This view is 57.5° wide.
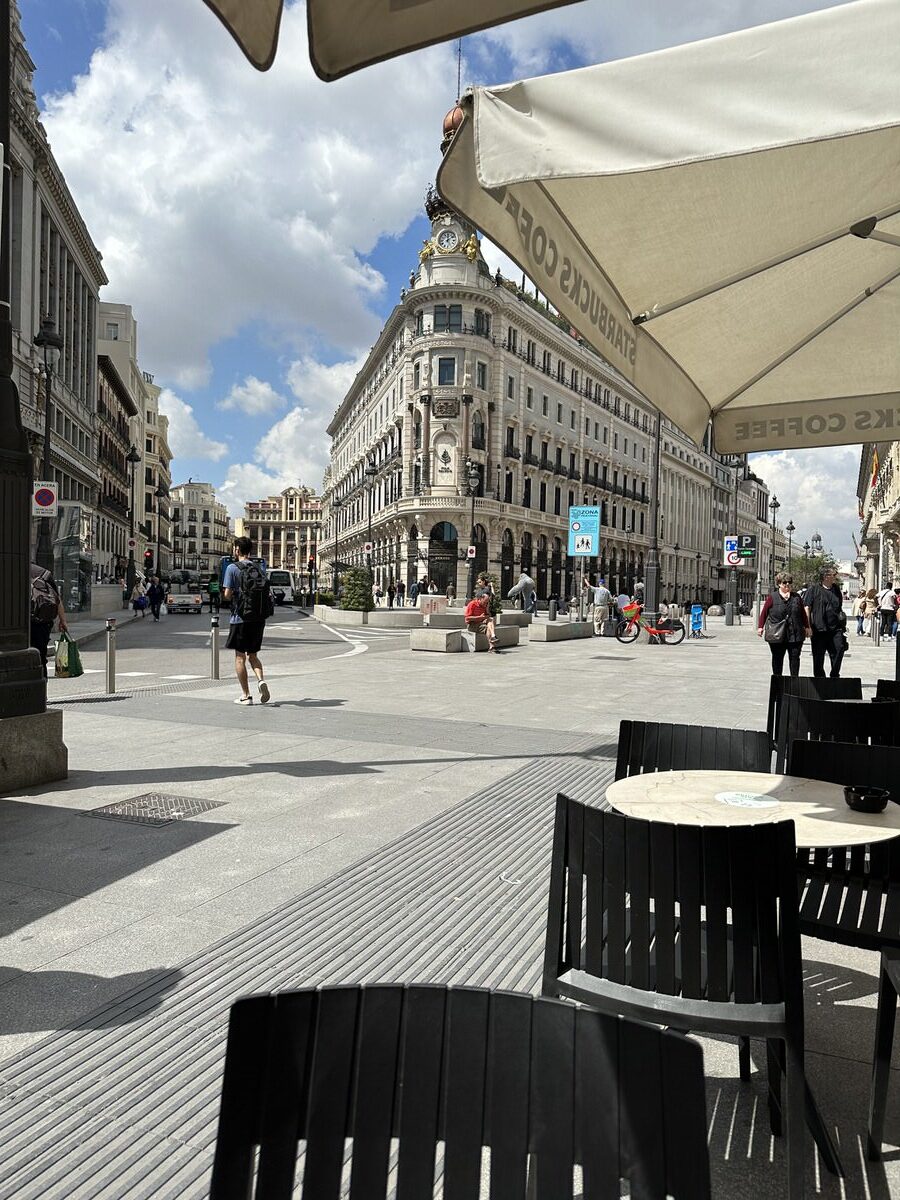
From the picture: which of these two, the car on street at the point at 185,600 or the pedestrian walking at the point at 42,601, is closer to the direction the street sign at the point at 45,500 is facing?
the pedestrian walking

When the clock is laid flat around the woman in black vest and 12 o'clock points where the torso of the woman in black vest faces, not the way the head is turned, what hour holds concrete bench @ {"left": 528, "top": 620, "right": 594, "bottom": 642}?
The concrete bench is roughly at 5 o'clock from the woman in black vest.

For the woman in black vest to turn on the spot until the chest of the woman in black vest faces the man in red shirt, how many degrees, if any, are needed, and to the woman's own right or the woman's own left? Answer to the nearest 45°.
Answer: approximately 135° to the woman's own right

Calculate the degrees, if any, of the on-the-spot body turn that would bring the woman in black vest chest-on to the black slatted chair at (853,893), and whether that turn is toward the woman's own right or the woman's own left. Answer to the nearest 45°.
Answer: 0° — they already face it

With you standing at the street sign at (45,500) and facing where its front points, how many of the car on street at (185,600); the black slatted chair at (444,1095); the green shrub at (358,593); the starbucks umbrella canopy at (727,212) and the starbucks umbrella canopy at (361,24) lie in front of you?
3
